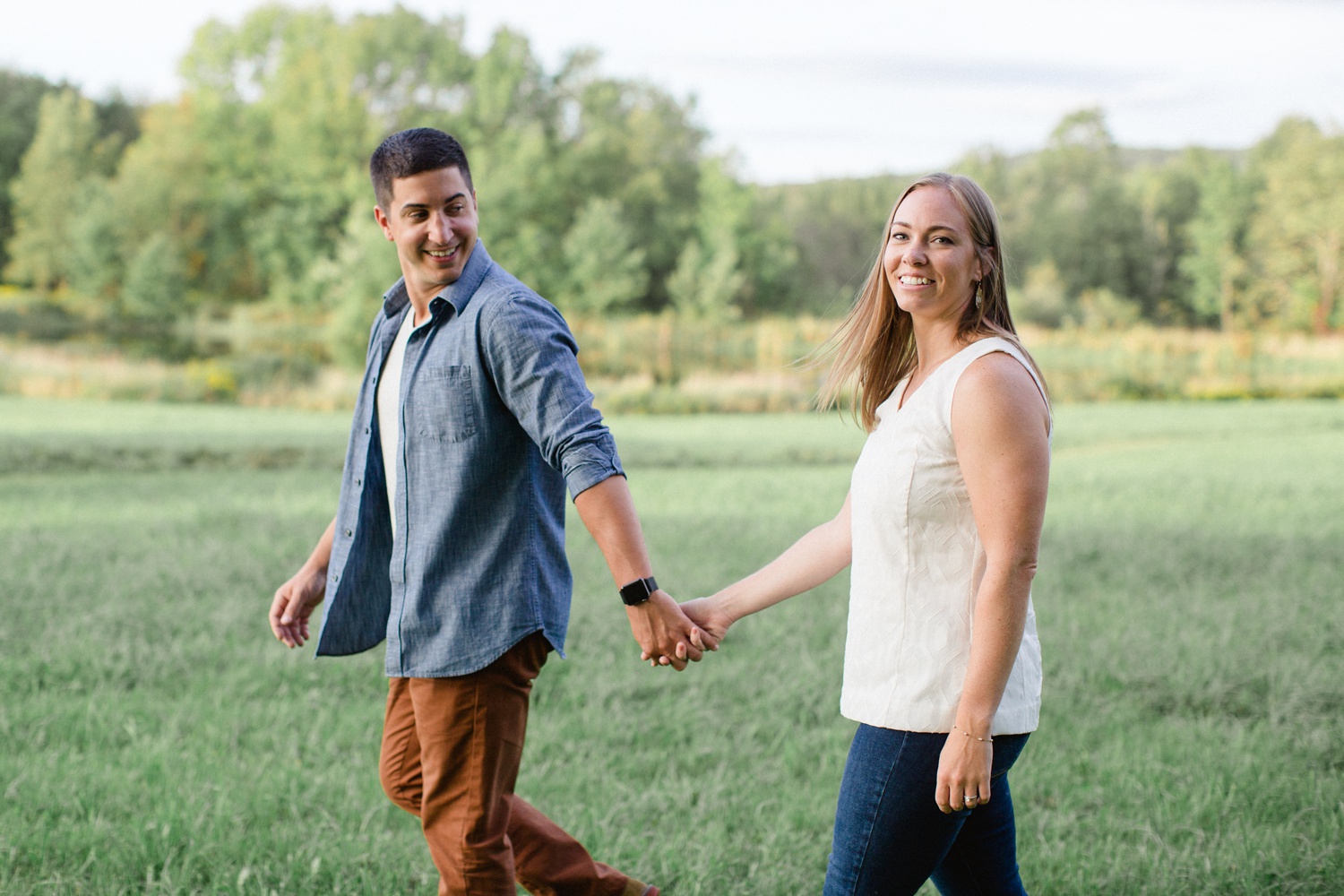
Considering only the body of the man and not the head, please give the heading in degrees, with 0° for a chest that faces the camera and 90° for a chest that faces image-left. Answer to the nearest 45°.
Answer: approximately 45°

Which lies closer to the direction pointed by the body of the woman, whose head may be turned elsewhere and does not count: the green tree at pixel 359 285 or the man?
the man

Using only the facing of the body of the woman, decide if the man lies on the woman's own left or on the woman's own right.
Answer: on the woman's own right

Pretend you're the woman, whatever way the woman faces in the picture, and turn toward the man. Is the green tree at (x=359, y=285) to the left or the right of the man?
right

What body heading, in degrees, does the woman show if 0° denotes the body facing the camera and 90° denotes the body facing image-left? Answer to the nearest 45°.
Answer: approximately 45°

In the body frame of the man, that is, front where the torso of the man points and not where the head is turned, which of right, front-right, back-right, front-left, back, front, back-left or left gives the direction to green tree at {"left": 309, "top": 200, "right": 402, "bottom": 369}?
back-right

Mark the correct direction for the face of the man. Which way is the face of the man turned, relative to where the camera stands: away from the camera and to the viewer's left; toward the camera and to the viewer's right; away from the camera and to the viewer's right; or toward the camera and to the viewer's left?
toward the camera and to the viewer's right
